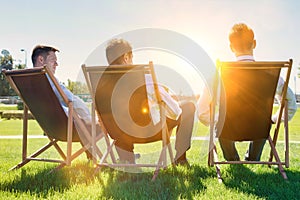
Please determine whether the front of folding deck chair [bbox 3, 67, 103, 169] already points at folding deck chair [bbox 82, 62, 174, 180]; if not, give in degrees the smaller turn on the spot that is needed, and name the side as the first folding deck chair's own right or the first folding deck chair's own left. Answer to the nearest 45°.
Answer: approximately 90° to the first folding deck chair's own right

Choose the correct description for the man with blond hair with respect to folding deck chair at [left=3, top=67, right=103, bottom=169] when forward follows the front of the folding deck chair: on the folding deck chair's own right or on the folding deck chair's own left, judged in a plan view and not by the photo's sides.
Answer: on the folding deck chair's own right

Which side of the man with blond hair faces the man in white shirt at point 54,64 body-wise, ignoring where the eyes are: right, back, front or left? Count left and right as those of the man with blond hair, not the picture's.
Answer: left

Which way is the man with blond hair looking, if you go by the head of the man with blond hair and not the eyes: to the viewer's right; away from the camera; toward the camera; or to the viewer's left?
away from the camera

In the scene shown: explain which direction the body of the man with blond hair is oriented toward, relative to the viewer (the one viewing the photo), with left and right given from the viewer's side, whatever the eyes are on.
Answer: facing away from the viewer

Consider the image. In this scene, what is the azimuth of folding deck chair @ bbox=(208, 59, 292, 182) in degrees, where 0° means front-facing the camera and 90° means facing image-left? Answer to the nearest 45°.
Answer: approximately 180°

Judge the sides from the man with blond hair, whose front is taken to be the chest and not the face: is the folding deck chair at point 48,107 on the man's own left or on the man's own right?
on the man's own left

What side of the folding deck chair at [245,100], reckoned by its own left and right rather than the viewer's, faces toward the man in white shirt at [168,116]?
left

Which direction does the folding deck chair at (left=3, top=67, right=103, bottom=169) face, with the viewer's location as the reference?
facing away from the viewer and to the right of the viewer

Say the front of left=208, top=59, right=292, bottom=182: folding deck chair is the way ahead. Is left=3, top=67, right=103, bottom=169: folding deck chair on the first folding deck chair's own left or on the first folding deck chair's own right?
on the first folding deck chair's own left

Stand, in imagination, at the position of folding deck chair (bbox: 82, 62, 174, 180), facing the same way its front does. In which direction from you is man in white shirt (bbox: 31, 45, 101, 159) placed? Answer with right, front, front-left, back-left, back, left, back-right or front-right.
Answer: left

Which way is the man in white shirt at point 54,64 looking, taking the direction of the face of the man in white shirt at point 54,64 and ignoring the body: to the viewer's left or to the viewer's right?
to the viewer's right

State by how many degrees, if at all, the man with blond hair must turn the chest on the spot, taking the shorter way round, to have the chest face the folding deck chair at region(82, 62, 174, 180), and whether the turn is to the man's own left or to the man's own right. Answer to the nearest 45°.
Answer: approximately 135° to the man's own left
